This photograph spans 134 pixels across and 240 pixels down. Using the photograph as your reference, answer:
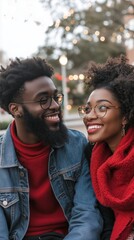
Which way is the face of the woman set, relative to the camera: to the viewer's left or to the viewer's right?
to the viewer's left

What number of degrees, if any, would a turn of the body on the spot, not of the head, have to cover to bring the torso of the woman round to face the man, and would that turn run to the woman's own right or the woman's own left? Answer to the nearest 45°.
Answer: approximately 45° to the woman's own right

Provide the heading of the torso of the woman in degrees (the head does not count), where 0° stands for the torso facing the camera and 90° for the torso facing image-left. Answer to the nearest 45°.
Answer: approximately 45°

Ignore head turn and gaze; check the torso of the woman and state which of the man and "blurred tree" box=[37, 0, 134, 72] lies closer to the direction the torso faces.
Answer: the man

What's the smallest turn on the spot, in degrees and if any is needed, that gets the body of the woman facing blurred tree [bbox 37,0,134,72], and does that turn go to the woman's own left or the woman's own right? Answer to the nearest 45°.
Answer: approximately 135° to the woman's own right

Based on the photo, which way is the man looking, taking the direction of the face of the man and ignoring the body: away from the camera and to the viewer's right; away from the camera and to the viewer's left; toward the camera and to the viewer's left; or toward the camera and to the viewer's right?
toward the camera and to the viewer's right
